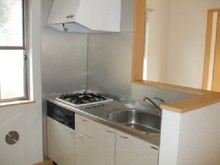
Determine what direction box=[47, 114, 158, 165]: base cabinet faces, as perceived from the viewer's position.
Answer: facing the viewer and to the left of the viewer

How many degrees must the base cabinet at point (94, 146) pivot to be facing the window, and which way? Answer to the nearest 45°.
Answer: approximately 90° to its right
